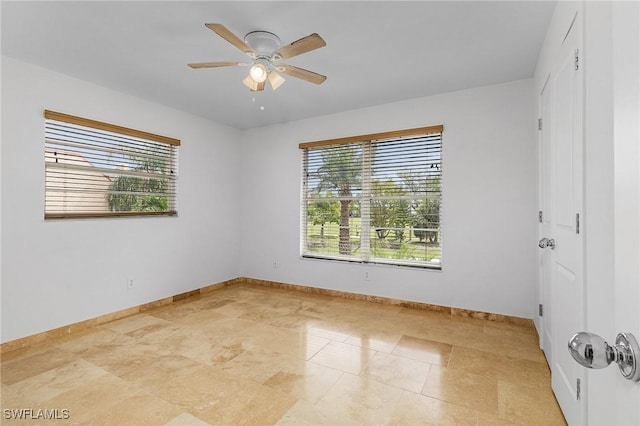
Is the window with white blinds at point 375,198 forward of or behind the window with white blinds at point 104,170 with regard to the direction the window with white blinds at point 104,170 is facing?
forward

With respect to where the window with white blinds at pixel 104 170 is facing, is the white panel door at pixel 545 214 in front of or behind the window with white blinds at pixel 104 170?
in front

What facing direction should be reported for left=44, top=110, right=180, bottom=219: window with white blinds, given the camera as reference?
facing the viewer and to the right of the viewer

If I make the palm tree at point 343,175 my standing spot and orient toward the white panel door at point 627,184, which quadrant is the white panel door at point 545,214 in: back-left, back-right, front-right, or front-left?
front-left

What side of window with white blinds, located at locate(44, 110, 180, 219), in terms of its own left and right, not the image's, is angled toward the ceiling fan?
front

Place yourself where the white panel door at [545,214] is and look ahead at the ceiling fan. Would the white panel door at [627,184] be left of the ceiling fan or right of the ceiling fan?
left

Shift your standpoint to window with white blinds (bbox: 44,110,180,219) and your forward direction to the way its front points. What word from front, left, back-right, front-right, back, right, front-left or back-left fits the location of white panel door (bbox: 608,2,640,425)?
front-right
